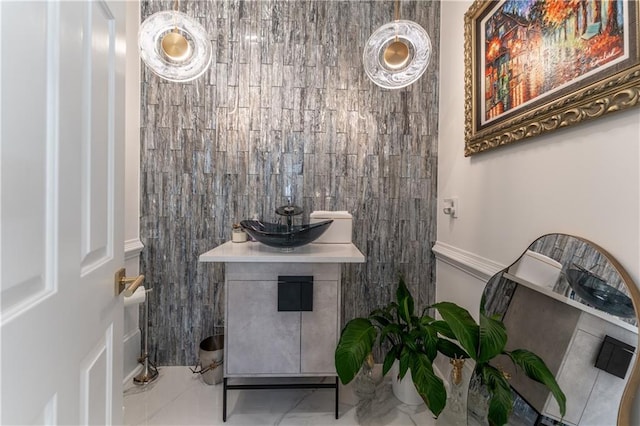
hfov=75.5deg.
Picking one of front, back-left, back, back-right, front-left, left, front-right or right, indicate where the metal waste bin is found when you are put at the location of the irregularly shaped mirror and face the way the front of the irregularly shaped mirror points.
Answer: front-right

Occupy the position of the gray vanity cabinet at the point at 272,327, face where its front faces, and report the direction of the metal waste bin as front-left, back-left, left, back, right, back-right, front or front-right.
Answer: back-right

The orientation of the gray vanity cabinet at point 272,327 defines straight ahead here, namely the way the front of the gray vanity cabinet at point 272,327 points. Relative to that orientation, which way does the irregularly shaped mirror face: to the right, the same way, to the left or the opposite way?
to the right

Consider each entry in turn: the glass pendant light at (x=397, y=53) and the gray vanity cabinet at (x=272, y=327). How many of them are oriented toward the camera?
2

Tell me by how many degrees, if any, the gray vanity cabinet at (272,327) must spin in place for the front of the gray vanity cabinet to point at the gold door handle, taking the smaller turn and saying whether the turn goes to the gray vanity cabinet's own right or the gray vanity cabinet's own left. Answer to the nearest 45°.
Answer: approximately 45° to the gray vanity cabinet's own right

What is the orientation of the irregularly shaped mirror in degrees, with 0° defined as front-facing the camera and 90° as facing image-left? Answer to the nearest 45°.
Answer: approximately 45°

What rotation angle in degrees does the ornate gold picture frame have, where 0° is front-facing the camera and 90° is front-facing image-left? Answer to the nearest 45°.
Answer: approximately 45°

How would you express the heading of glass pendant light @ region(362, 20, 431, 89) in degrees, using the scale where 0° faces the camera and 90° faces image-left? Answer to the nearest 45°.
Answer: approximately 0°
